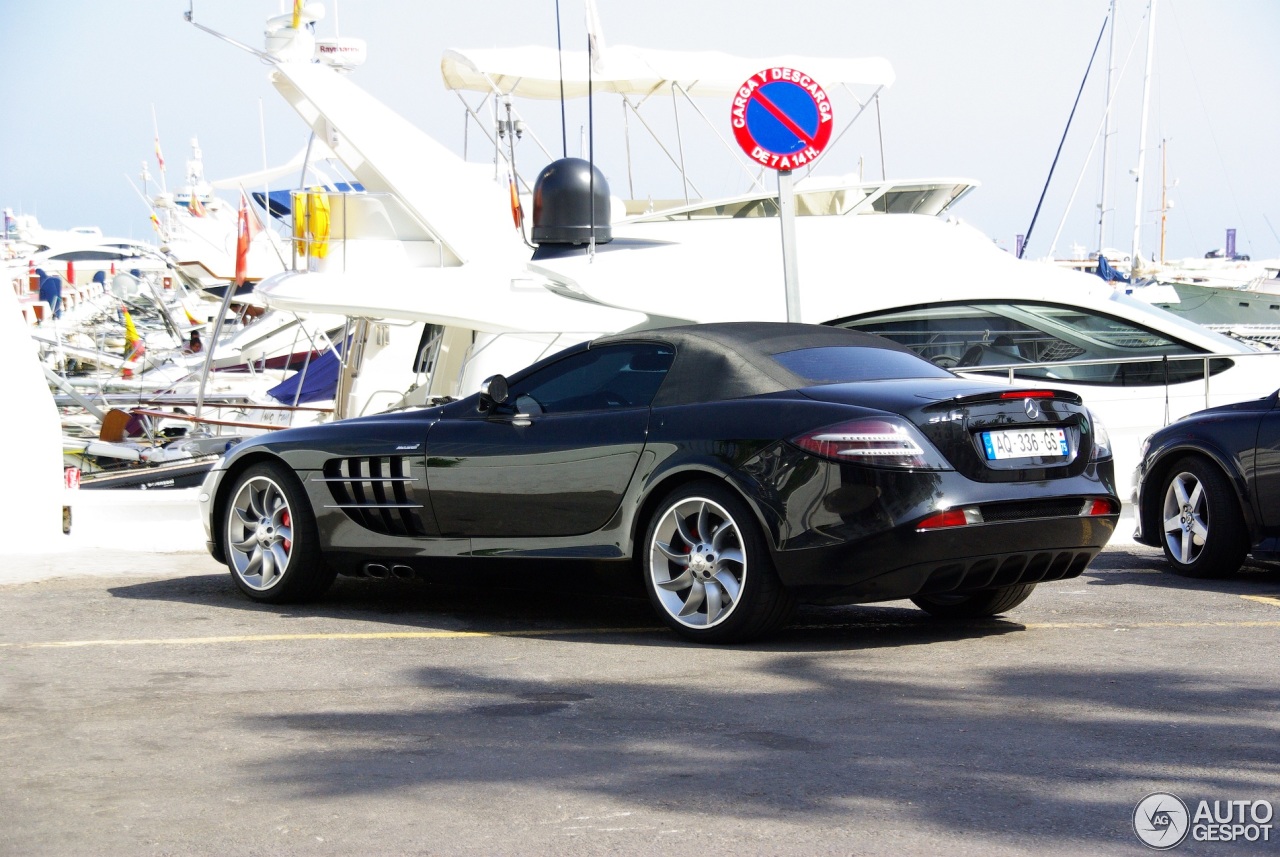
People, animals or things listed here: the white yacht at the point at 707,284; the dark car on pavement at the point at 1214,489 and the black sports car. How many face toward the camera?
0

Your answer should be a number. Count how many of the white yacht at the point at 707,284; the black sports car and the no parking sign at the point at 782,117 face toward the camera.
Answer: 1

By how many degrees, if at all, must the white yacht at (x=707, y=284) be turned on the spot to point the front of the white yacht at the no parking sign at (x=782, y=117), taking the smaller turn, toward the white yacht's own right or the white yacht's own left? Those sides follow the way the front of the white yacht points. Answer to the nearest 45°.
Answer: approximately 90° to the white yacht's own right

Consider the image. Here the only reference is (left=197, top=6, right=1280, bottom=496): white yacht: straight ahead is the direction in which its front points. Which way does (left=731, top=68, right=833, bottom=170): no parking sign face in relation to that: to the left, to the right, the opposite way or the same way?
to the right

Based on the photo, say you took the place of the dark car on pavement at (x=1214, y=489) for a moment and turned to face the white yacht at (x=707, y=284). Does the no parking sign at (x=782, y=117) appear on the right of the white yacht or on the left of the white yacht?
left

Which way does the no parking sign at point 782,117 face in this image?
toward the camera

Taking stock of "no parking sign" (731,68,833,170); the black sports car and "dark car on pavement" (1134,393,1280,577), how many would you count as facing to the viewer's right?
0

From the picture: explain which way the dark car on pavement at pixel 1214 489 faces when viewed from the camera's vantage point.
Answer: facing away from the viewer and to the left of the viewer

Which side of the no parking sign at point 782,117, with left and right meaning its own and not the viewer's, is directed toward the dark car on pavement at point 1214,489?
left

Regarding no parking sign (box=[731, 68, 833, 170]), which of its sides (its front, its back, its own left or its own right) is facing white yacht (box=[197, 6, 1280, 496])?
back

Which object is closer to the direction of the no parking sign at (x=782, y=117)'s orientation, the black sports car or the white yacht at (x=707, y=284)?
the black sports car

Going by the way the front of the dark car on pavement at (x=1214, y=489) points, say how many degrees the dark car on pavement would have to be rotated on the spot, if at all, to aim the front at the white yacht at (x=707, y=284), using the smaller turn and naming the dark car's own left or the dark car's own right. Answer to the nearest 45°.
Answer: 0° — it already faces it

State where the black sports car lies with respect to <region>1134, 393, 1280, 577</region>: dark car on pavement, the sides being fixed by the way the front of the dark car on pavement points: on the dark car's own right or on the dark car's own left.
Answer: on the dark car's own left

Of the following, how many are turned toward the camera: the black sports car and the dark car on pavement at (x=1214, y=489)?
0

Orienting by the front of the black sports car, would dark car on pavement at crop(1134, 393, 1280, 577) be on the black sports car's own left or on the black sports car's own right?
on the black sports car's own right

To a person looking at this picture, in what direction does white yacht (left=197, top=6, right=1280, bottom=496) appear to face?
facing to the right of the viewer
